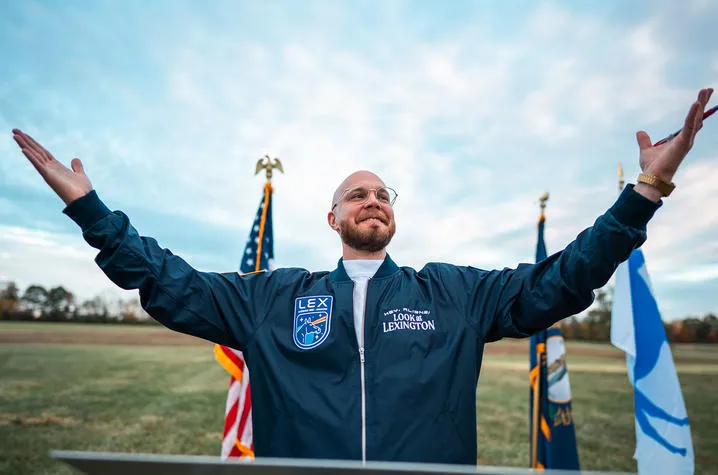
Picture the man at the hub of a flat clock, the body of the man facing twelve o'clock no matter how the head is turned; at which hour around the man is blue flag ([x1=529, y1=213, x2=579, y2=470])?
The blue flag is roughly at 7 o'clock from the man.

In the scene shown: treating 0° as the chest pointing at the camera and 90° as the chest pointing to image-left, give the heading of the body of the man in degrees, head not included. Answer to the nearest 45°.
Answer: approximately 0°

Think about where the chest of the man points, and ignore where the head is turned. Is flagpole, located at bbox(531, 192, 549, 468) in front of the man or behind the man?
behind

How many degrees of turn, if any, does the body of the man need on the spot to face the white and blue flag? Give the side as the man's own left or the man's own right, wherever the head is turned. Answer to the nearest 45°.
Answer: approximately 135° to the man's own left

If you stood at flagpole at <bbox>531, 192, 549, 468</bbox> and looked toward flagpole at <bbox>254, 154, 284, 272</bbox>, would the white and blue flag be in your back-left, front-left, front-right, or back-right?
back-left

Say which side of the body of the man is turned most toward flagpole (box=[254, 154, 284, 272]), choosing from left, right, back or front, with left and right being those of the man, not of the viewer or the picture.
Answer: back
